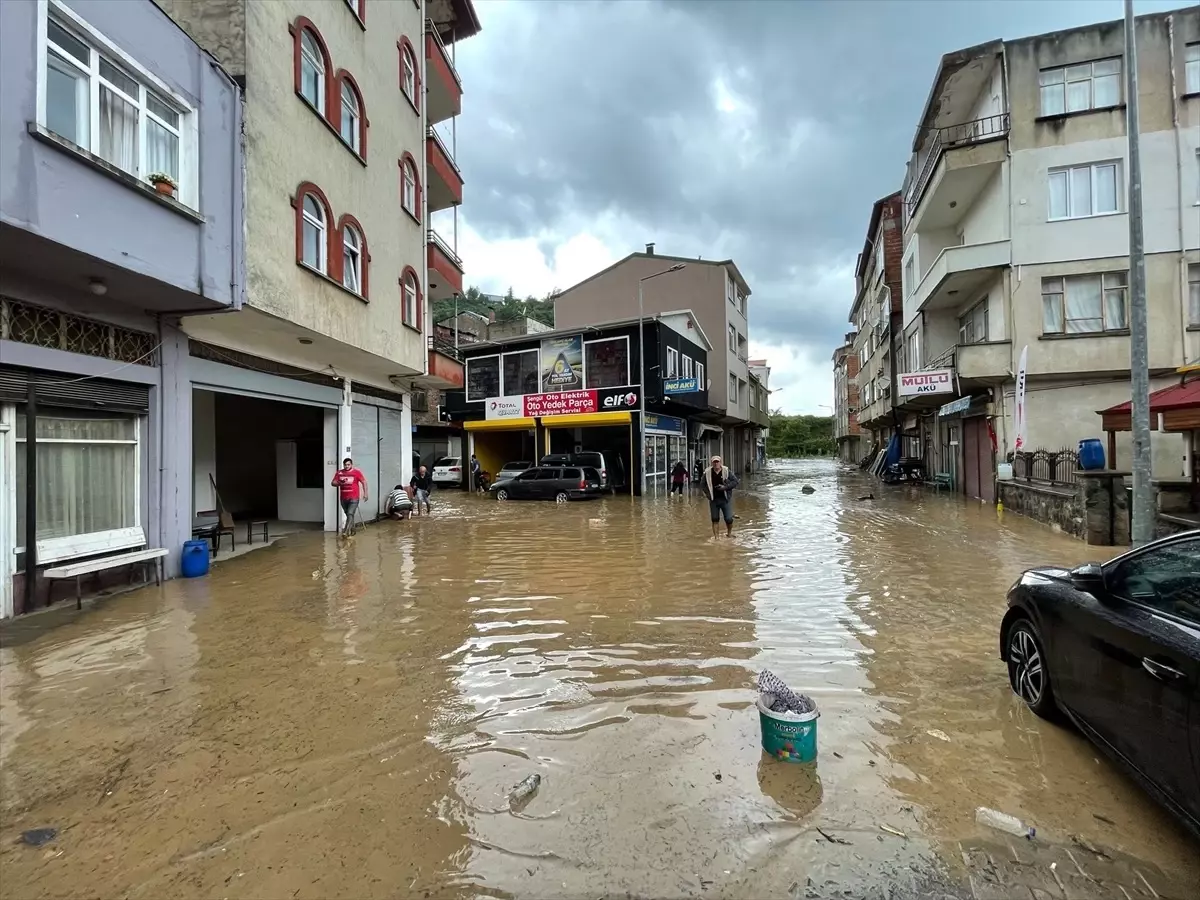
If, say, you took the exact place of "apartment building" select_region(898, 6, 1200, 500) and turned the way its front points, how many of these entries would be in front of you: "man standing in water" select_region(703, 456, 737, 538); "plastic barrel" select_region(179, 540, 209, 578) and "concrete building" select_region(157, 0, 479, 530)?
3

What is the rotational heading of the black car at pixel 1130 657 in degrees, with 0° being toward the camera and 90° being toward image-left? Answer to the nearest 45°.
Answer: approximately 135°

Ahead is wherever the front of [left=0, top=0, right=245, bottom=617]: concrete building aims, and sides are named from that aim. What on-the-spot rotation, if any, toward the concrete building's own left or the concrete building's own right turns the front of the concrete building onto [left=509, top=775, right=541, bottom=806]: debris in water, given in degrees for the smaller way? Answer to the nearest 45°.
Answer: approximately 45° to the concrete building's own right

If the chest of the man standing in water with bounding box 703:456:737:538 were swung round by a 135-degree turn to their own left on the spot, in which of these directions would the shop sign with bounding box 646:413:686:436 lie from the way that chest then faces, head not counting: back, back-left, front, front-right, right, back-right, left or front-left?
front-left

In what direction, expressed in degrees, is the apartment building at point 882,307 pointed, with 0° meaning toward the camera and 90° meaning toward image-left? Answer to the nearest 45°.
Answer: approximately 45°

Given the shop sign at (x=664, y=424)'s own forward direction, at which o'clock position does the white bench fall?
The white bench is roughly at 2 o'clock from the shop sign.

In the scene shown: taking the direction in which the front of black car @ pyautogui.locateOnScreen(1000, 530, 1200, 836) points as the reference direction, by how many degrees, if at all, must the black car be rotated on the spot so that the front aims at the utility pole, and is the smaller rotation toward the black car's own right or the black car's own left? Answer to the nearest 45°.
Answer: approximately 45° to the black car's own right

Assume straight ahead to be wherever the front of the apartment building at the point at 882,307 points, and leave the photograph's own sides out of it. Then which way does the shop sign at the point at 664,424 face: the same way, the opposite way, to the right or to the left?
to the left

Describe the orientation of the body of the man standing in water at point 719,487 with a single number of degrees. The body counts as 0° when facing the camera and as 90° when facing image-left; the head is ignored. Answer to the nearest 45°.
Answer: approximately 0°

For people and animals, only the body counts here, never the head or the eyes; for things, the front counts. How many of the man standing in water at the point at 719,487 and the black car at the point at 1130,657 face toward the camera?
1
